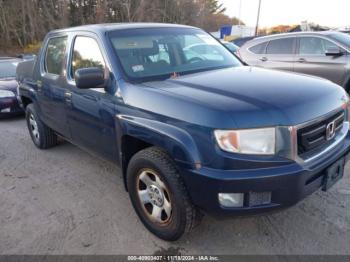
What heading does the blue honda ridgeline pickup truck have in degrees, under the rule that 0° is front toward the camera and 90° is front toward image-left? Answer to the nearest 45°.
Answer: approximately 315°

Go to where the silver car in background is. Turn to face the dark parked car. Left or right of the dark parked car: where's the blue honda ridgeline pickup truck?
left

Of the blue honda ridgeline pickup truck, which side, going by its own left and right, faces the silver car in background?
left

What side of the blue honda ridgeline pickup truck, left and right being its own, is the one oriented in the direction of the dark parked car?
back

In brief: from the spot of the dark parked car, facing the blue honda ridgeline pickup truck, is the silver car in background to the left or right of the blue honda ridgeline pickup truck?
left
